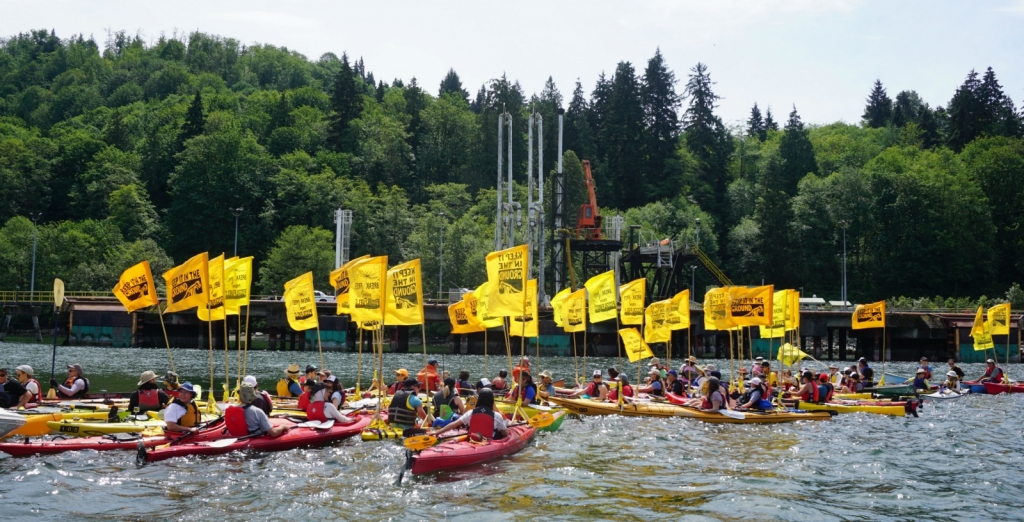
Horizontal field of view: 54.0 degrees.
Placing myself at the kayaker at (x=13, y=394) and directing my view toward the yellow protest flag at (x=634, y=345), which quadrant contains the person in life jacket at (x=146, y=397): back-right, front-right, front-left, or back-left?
front-right

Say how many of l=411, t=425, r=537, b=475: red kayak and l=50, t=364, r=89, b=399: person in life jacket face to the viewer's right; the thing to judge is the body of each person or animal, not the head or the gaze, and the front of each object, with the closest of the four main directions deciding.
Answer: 0

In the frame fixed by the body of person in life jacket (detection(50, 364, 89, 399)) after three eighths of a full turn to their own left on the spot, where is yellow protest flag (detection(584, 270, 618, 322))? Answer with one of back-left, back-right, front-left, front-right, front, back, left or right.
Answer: front-left

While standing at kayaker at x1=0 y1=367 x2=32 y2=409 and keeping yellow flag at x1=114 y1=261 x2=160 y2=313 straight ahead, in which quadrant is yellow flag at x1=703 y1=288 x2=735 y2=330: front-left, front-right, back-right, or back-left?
front-right

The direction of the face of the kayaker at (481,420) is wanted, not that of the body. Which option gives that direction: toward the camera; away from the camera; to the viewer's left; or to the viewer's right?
away from the camera
